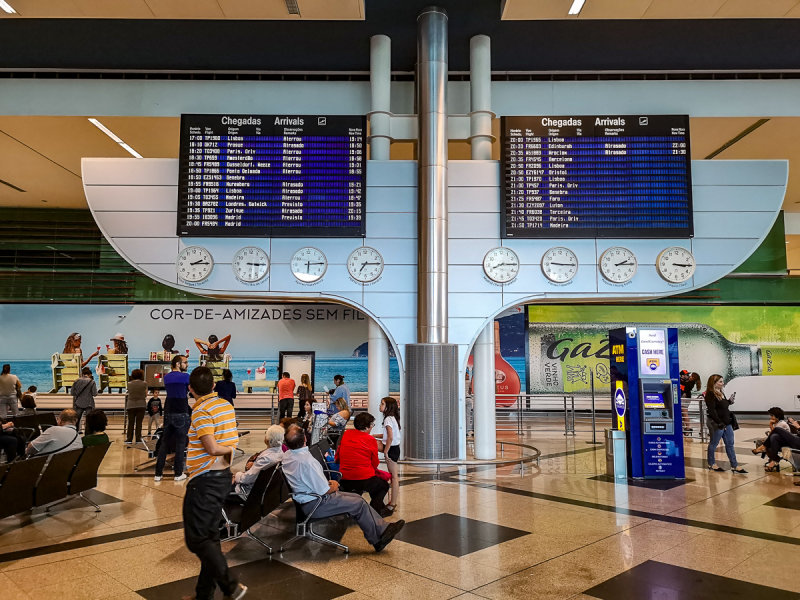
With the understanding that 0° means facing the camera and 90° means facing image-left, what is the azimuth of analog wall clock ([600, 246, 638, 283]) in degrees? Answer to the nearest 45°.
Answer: approximately 0°

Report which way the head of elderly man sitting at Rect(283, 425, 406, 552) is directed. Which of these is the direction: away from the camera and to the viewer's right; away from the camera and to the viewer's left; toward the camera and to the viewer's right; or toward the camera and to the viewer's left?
away from the camera and to the viewer's right

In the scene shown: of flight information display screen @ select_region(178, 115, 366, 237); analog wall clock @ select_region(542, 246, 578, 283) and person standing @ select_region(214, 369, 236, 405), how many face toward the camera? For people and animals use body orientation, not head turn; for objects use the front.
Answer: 2

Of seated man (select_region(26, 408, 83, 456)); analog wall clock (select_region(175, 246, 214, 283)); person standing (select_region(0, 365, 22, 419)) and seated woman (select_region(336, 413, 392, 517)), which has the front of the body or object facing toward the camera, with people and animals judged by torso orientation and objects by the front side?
the analog wall clock

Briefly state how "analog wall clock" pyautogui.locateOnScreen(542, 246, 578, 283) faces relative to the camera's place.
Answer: facing the viewer

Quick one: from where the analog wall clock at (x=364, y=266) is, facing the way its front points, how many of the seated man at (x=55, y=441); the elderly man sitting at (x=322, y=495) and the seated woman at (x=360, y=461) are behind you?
0

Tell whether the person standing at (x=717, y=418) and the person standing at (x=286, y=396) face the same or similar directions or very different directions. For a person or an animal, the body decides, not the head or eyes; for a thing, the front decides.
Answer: very different directions

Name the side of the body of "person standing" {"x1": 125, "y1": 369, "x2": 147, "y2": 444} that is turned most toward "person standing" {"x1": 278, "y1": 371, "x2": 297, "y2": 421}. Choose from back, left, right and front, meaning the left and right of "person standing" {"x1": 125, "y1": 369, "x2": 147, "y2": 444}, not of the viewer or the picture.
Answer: right

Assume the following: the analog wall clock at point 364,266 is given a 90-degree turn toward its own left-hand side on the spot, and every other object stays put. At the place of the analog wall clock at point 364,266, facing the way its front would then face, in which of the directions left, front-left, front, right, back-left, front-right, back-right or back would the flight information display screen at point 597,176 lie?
front

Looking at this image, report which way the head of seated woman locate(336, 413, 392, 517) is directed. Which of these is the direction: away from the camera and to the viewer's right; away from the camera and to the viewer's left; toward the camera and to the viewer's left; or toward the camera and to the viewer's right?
away from the camera and to the viewer's right

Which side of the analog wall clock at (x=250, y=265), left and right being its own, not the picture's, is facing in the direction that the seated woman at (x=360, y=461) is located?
front

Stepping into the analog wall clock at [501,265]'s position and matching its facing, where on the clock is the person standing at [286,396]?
The person standing is roughly at 4 o'clock from the analog wall clock.

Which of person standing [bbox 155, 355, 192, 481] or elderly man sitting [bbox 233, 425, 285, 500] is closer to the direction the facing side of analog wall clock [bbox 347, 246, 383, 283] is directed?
the elderly man sitting

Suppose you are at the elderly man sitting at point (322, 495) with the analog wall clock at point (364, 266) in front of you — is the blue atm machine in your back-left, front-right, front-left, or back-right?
front-right

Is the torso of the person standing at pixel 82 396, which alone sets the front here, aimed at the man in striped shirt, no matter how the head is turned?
no
